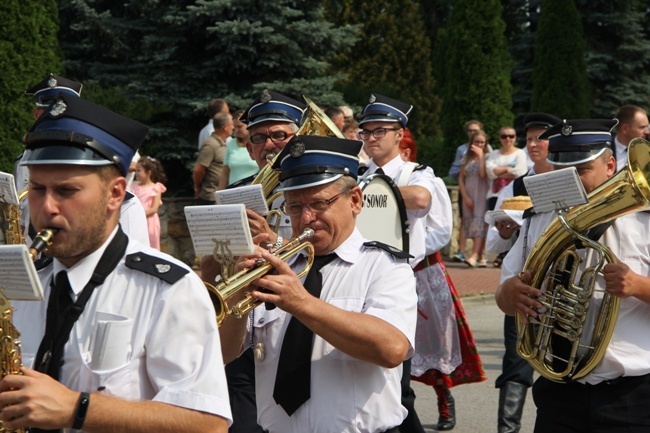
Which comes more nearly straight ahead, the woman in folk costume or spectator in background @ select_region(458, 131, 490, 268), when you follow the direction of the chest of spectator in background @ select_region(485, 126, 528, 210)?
the woman in folk costume

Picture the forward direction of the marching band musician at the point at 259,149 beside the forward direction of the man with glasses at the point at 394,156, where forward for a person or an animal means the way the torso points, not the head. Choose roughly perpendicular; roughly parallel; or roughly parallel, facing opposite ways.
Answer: roughly parallel

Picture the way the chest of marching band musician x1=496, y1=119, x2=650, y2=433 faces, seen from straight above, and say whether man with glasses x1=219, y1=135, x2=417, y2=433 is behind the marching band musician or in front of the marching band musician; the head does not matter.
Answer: in front

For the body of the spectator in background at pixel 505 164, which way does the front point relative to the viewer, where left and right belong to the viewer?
facing the viewer

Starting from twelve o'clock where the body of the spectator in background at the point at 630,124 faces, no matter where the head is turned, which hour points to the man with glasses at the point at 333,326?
The man with glasses is roughly at 2 o'clock from the spectator in background.

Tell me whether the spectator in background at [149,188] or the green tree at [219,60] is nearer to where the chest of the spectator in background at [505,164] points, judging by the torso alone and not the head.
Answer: the spectator in background

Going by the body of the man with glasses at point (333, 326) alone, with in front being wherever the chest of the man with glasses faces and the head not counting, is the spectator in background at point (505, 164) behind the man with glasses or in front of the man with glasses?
behind

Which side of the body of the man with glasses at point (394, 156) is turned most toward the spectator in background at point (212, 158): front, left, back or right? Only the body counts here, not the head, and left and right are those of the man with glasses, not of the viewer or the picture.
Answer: right

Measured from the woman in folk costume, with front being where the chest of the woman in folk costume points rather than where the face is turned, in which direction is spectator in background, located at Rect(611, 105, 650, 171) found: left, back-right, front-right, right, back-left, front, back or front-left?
back

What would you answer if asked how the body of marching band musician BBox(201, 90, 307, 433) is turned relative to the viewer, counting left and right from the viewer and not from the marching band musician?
facing the viewer and to the left of the viewer

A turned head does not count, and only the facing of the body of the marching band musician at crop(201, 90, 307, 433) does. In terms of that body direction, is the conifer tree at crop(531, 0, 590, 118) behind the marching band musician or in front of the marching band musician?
behind

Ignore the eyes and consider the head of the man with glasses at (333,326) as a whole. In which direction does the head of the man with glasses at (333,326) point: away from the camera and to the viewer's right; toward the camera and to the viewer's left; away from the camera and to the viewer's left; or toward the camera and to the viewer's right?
toward the camera and to the viewer's left

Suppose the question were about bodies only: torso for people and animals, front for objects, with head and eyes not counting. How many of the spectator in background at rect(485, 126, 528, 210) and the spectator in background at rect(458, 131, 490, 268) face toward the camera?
2

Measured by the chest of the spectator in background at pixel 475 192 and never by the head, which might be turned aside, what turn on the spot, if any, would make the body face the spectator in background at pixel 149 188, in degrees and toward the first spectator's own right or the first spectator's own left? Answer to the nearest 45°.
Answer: approximately 45° to the first spectator's own right

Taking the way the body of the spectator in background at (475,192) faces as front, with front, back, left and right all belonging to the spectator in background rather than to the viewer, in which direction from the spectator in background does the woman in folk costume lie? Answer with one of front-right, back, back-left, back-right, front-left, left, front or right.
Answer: front

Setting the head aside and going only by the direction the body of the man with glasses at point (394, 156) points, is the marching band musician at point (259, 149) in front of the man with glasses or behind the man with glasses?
in front

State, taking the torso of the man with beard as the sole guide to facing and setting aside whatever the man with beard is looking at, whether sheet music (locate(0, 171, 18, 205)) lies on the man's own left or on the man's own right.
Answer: on the man's own right
